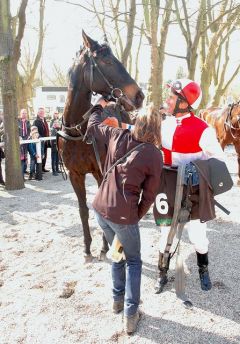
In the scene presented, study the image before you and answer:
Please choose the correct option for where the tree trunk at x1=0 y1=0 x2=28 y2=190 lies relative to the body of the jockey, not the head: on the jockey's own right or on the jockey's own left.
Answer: on the jockey's own right

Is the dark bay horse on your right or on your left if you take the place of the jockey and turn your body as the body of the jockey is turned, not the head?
on your right

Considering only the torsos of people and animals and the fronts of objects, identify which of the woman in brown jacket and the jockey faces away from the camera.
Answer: the woman in brown jacket

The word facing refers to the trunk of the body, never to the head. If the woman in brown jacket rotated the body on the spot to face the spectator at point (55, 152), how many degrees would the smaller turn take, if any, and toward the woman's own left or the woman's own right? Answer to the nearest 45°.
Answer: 0° — they already face them

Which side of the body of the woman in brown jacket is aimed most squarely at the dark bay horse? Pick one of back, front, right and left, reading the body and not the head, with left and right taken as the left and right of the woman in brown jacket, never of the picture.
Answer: front

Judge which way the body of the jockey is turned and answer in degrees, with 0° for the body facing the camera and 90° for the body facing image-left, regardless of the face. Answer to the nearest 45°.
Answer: approximately 45°

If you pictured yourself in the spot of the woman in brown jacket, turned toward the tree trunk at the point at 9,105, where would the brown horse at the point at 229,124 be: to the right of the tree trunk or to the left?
right

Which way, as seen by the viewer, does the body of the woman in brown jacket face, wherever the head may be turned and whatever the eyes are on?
away from the camera

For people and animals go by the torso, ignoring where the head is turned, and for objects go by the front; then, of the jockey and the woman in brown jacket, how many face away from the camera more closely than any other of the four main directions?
1

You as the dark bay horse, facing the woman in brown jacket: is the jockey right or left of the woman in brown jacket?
left

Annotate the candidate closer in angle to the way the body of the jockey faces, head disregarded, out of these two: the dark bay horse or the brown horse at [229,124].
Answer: the dark bay horse

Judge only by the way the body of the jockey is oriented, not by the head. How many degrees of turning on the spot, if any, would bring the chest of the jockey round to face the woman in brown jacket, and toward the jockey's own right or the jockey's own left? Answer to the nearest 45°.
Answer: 0° — they already face them

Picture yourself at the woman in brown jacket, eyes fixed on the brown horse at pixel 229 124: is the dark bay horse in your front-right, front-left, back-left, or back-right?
front-left
